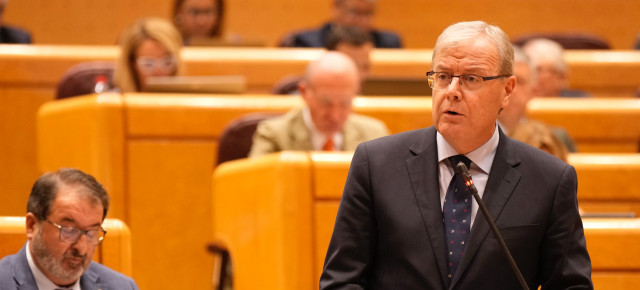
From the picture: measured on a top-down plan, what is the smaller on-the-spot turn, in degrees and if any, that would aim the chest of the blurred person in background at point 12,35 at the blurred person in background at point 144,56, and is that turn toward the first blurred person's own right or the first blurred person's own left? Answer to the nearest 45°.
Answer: approximately 45° to the first blurred person's own left

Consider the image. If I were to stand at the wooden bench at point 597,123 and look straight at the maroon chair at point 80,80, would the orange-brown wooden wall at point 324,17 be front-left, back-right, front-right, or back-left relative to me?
front-right

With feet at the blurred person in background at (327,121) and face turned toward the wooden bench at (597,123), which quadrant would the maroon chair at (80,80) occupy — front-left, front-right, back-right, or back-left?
back-left

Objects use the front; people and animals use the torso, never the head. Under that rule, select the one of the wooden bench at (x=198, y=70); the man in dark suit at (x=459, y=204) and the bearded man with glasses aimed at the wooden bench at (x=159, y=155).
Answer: the wooden bench at (x=198, y=70)

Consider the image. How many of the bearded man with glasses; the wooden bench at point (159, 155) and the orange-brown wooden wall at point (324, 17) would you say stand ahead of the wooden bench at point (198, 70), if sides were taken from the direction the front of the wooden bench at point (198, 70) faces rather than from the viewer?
2

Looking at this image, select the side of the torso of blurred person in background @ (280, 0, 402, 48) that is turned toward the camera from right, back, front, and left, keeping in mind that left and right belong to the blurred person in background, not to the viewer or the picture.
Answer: front

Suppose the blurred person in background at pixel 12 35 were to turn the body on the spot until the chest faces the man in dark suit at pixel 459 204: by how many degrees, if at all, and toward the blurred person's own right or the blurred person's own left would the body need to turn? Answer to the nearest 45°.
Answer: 0° — they already face them

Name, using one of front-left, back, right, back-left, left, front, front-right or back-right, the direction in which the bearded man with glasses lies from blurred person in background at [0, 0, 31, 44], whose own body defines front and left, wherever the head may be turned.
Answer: front

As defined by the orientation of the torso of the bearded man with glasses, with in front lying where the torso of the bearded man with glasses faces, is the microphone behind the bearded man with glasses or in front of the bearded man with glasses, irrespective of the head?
in front

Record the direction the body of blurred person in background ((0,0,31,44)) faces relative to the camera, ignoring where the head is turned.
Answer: toward the camera
